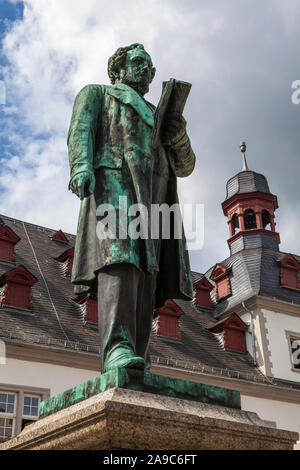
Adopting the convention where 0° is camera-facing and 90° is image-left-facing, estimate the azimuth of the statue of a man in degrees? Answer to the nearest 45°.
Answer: approximately 315°
